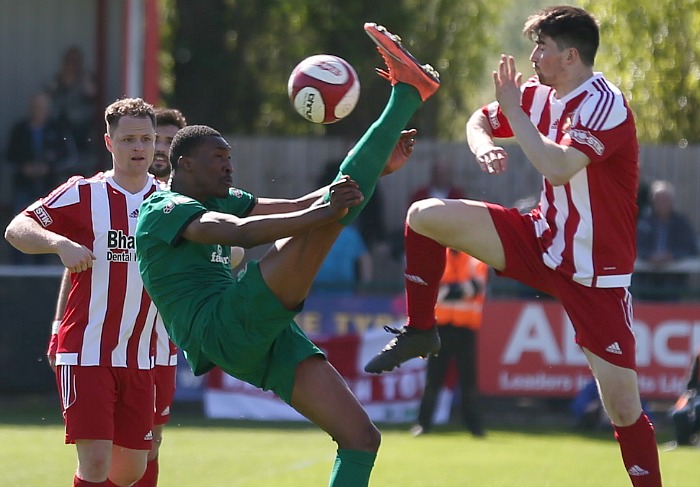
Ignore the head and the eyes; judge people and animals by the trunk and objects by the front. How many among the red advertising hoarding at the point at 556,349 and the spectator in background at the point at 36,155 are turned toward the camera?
2

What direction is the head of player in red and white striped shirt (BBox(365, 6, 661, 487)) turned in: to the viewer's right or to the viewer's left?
to the viewer's left

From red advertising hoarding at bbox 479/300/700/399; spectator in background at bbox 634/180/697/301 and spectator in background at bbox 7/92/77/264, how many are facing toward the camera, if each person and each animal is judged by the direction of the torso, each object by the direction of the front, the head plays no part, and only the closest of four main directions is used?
3

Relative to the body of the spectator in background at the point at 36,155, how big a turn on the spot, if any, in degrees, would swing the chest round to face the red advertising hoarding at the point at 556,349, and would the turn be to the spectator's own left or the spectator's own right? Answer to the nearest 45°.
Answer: approximately 45° to the spectator's own left

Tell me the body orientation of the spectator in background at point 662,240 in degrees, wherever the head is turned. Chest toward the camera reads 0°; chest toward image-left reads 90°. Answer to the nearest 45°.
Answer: approximately 0°

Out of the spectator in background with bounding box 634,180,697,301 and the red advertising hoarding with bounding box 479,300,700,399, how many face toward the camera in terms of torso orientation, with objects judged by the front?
2

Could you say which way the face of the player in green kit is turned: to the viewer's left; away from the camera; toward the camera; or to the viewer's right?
to the viewer's right

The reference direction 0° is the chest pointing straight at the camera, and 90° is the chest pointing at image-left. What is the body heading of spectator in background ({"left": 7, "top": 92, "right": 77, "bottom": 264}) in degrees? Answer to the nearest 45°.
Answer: approximately 0°

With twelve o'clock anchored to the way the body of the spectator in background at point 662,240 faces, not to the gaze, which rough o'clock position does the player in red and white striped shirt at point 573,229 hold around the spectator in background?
The player in red and white striped shirt is roughly at 12 o'clock from the spectator in background.

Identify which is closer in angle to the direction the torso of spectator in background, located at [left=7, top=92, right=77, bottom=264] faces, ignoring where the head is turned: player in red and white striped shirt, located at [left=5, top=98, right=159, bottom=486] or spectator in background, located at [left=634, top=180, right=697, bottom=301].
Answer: the player in red and white striped shirt

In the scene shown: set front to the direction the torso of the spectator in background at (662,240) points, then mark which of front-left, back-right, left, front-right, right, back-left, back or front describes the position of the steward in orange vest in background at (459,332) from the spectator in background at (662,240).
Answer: front-right

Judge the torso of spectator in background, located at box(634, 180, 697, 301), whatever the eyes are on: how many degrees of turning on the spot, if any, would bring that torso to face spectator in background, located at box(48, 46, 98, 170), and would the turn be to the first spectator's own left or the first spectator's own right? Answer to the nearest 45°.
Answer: approximately 90° to the first spectator's own right
